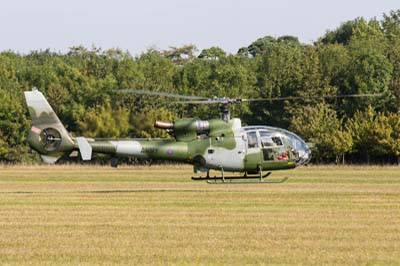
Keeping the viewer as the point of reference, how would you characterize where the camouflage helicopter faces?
facing to the right of the viewer
